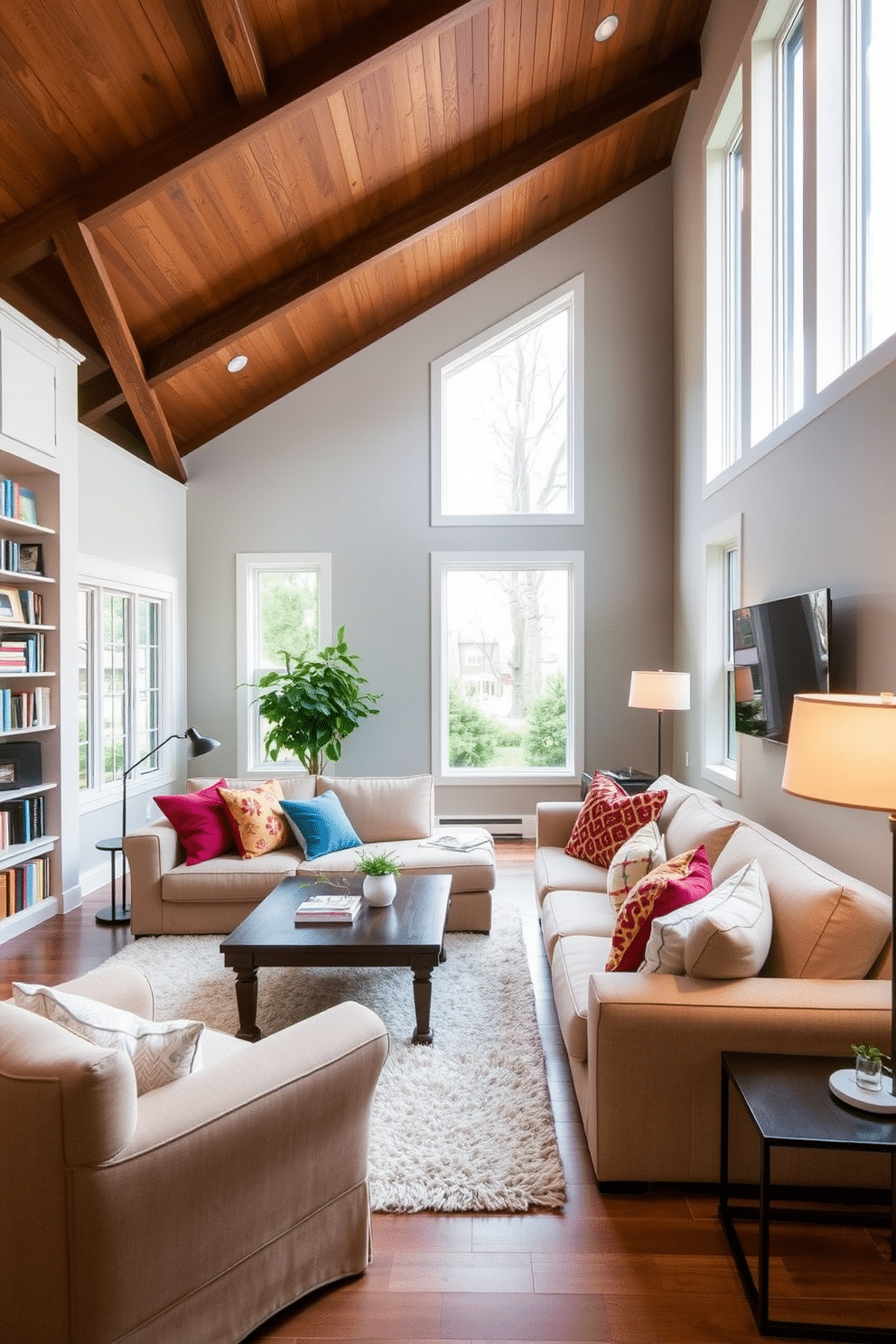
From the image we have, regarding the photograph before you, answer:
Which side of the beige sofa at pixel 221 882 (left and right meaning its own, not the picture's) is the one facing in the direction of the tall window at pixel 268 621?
back

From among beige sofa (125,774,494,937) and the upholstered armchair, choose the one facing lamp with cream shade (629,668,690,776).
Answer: the upholstered armchair

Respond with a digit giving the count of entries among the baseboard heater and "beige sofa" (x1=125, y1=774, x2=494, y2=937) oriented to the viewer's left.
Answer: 0

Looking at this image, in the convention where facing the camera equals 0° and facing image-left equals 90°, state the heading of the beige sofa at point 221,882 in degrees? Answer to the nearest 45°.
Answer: approximately 0°

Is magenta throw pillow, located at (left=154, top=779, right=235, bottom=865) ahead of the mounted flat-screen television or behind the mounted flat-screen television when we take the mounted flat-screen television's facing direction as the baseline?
ahead

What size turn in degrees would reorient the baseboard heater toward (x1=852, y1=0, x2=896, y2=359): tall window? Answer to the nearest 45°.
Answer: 0° — it already faces it

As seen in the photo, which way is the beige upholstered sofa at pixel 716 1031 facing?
to the viewer's left

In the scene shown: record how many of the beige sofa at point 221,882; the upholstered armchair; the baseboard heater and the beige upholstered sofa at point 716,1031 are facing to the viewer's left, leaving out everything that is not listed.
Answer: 1

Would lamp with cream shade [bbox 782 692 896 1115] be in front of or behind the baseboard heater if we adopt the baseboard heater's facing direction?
in front
